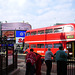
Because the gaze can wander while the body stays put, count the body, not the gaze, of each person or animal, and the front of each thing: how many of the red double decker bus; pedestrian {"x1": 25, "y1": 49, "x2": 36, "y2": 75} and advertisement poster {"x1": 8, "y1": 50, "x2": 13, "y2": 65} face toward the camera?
1

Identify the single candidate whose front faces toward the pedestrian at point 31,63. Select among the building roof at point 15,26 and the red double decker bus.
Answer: the building roof

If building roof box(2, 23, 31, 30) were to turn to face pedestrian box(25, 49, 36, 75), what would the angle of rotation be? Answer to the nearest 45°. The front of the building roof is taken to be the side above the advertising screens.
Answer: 0° — it already faces them

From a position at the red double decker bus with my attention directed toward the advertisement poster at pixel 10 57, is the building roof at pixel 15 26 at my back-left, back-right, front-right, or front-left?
back-right

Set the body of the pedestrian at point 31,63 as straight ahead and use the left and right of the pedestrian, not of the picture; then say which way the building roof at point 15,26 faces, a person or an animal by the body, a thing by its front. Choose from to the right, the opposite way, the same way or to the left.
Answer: the opposite way

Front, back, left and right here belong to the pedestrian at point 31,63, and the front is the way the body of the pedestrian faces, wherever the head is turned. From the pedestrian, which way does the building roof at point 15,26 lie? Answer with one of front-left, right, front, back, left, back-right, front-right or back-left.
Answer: front

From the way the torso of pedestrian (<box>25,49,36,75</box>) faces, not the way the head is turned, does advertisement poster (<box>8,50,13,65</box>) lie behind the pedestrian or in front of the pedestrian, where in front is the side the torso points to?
in front

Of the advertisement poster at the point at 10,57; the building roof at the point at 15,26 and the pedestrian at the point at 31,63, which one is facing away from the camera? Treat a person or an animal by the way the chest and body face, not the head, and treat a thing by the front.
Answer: the pedestrian

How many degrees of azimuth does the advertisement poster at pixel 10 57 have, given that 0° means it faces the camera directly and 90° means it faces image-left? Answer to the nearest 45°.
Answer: approximately 0°

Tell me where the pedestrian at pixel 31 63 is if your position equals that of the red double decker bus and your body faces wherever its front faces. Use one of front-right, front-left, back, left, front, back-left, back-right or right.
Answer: back-left

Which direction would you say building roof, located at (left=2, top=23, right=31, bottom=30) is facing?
toward the camera

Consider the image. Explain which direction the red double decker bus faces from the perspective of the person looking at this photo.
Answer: facing away from the viewer and to the left of the viewer

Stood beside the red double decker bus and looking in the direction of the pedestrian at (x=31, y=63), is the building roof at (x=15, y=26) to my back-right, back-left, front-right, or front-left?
back-right

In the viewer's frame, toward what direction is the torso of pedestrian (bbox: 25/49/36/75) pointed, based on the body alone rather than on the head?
away from the camera

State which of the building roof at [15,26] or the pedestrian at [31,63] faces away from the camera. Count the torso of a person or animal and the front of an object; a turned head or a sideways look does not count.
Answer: the pedestrian
